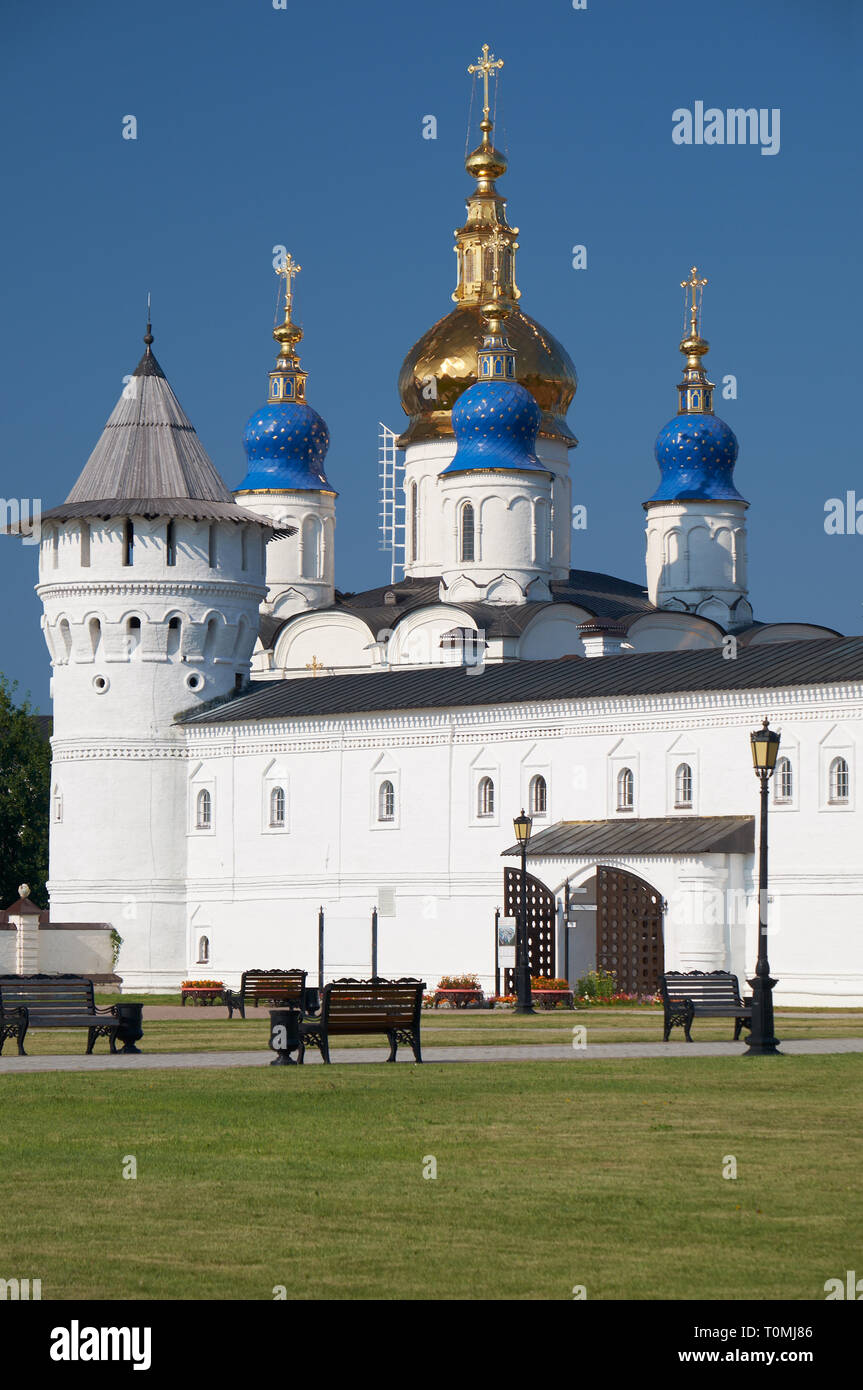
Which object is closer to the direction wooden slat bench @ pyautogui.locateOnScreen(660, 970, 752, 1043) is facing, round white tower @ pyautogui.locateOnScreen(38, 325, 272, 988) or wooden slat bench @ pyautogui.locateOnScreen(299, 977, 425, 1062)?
the wooden slat bench

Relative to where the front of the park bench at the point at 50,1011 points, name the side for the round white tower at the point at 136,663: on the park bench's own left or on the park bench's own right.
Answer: on the park bench's own left

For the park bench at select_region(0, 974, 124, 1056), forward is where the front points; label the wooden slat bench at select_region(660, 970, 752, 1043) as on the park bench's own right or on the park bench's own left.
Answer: on the park bench's own left

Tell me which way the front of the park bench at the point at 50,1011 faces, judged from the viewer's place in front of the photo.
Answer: facing the viewer and to the right of the viewer

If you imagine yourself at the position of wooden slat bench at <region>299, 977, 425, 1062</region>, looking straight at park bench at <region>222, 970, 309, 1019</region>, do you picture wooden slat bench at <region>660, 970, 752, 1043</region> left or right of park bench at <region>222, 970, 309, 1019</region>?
right

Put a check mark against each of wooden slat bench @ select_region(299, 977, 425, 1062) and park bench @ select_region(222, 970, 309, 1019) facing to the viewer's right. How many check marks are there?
0

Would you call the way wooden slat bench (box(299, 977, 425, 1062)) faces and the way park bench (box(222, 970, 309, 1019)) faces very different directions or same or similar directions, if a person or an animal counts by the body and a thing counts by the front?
same or similar directions

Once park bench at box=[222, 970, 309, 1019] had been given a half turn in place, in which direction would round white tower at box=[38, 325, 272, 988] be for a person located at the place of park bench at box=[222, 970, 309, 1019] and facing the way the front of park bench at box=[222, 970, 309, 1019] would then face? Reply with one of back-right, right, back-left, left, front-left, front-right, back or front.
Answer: back-left

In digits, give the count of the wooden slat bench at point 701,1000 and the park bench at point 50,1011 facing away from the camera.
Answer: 0

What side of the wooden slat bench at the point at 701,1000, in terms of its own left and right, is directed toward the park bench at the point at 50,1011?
right
